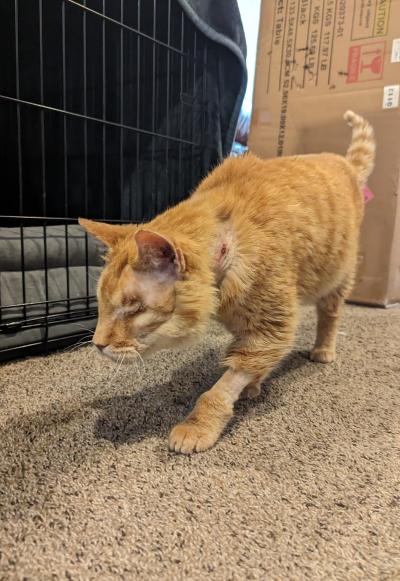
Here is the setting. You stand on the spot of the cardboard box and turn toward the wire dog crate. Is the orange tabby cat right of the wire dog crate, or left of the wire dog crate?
left

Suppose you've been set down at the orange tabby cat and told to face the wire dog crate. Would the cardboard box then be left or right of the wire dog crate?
right

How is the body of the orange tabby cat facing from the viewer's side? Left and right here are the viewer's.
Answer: facing the viewer and to the left of the viewer

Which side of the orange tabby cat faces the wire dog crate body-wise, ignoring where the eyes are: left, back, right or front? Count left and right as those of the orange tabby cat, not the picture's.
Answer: right

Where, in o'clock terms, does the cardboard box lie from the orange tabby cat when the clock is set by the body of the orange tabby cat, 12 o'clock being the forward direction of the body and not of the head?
The cardboard box is roughly at 5 o'clock from the orange tabby cat.
